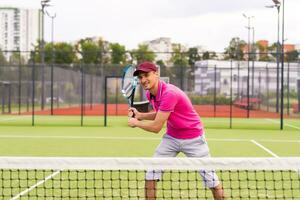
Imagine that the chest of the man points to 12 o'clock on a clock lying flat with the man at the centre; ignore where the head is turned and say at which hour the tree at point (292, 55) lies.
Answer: The tree is roughly at 5 o'clock from the man.

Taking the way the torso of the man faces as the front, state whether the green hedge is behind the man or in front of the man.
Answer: behind

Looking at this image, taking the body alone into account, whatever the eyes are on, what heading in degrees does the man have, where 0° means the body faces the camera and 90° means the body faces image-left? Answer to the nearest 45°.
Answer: approximately 45°
